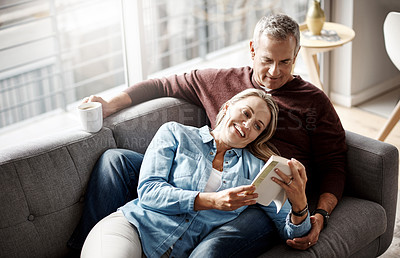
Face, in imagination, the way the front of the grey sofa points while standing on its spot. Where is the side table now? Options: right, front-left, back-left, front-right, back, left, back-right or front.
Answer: left

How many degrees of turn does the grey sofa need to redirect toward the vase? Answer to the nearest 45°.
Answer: approximately 90° to its left
